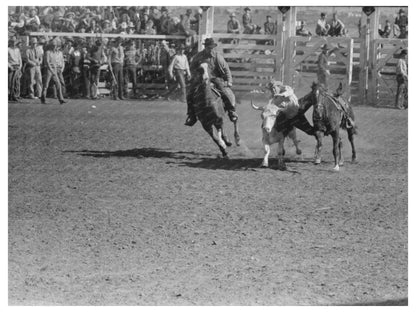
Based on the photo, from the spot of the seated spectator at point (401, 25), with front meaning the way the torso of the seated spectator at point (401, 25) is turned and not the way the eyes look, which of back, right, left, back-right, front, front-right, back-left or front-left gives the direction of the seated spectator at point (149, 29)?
right

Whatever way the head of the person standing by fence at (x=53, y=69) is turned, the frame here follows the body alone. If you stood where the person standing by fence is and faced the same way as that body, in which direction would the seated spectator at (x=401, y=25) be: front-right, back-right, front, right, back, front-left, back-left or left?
left

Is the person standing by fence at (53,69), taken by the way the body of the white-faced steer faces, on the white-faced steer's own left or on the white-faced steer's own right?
on the white-faced steer's own right

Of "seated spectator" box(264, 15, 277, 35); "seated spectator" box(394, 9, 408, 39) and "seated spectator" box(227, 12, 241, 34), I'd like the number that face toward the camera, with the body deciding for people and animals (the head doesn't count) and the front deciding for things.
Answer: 3

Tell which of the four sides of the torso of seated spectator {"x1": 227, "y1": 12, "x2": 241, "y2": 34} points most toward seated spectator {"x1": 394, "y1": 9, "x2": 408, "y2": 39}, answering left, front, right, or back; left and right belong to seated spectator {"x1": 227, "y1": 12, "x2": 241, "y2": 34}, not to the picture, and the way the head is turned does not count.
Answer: left

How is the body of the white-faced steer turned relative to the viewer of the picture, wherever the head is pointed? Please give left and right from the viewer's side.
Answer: facing the viewer and to the left of the viewer

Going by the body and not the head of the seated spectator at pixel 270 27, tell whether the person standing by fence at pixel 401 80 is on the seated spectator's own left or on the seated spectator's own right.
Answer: on the seated spectator's own left

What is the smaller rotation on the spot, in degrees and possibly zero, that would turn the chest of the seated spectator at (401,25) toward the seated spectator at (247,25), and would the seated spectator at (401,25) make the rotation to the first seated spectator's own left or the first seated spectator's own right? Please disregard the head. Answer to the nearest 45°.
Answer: approximately 90° to the first seated spectator's own right

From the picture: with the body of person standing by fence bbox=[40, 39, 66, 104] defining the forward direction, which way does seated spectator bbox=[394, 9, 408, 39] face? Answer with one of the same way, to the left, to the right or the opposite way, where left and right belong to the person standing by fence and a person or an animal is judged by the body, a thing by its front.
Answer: the same way

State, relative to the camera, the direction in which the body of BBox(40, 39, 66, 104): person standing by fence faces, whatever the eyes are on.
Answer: toward the camera

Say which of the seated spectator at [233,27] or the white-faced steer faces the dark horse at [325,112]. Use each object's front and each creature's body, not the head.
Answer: the seated spectator

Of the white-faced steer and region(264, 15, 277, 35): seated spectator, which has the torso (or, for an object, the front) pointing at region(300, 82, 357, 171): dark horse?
the seated spectator

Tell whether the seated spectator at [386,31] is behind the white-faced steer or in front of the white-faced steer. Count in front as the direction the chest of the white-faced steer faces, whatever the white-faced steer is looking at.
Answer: behind

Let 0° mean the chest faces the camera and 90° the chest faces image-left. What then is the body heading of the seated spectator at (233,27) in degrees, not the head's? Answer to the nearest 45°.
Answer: approximately 0°

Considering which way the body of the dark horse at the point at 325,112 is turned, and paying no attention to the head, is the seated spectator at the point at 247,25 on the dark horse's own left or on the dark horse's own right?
on the dark horse's own right

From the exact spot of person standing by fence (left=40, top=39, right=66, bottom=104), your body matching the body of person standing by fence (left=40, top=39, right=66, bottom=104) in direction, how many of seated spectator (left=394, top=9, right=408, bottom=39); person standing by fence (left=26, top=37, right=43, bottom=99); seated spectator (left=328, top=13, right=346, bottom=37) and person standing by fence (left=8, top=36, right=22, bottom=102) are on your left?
2

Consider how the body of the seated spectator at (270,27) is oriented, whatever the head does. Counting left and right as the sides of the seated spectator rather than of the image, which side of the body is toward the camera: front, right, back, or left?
front

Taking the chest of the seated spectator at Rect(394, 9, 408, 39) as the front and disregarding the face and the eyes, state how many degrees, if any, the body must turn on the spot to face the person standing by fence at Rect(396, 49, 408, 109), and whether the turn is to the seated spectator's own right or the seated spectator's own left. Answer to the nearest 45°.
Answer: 0° — they already face them
